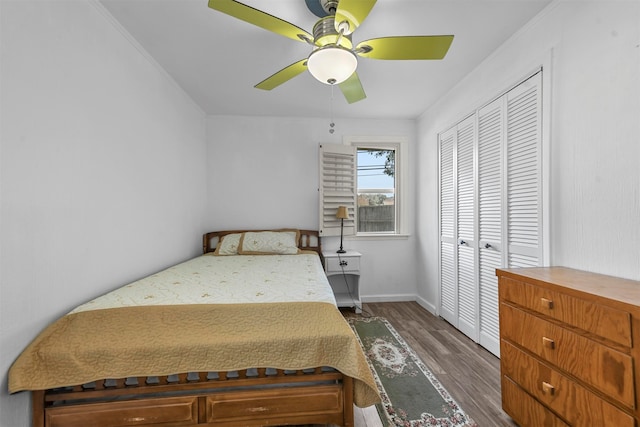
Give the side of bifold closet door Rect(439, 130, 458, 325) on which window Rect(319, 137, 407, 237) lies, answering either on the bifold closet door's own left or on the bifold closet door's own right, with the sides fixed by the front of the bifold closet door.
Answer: on the bifold closet door's own right

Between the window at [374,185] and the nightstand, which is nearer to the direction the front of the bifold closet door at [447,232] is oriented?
the nightstand

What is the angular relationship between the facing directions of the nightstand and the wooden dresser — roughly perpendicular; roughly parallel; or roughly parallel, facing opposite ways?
roughly perpendicular

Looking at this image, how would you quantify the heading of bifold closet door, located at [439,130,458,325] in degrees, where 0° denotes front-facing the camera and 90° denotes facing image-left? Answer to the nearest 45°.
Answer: approximately 45°

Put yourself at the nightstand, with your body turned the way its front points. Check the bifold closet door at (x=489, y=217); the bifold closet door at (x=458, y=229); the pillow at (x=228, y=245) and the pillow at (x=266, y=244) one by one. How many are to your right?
2

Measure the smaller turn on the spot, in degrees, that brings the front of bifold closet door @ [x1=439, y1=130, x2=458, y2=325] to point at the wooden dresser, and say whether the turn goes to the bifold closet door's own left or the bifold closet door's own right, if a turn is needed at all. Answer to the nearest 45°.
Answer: approximately 45° to the bifold closet door's own left

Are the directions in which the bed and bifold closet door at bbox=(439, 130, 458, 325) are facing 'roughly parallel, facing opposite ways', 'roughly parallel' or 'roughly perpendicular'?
roughly perpendicular

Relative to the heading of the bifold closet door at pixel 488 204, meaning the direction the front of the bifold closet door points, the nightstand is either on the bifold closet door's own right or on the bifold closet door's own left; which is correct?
on the bifold closet door's own right

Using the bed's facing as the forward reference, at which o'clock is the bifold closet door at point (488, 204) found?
The bifold closet door is roughly at 9 o'clock from the bed.

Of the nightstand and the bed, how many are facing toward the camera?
2
